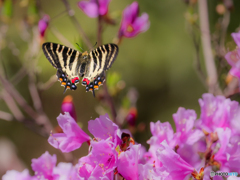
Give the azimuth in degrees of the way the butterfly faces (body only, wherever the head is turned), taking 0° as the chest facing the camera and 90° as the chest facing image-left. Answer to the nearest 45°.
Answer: approximately 180°
